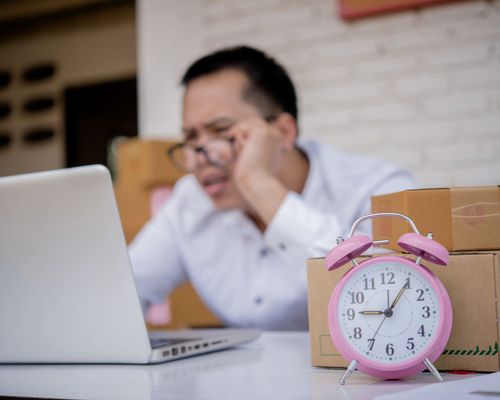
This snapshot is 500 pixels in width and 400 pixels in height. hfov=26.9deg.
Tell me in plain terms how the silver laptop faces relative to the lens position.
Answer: facing away from the viewer and to the right of the viewer

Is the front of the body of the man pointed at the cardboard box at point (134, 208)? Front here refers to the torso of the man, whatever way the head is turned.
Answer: no

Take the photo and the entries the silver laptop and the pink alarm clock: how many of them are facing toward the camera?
1

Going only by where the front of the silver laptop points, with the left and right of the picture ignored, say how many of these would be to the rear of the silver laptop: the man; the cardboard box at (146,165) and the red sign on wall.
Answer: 0

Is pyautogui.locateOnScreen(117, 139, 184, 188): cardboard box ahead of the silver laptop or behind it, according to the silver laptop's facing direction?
ahead

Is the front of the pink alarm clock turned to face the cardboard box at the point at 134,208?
no

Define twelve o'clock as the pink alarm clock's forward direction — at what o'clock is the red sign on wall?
The red sign on wall is roughly at 6 o'clock from the pink alarm clock.

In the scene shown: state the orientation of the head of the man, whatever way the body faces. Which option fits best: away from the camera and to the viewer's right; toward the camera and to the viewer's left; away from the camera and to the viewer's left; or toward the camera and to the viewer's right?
toward the camera and to the viewer's left

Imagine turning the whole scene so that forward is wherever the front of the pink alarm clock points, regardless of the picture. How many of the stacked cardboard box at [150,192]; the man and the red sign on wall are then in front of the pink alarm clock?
0

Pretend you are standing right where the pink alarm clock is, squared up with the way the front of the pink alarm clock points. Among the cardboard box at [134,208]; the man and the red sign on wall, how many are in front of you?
0

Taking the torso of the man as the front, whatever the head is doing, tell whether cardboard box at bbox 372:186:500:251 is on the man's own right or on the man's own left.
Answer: on the man's own left

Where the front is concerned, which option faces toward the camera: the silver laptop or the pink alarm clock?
the pink alarm clock

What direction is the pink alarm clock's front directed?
toward the camera

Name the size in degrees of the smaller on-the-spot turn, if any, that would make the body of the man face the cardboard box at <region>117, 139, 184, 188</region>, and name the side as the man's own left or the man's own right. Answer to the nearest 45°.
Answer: approximately 135° to the man's own right
